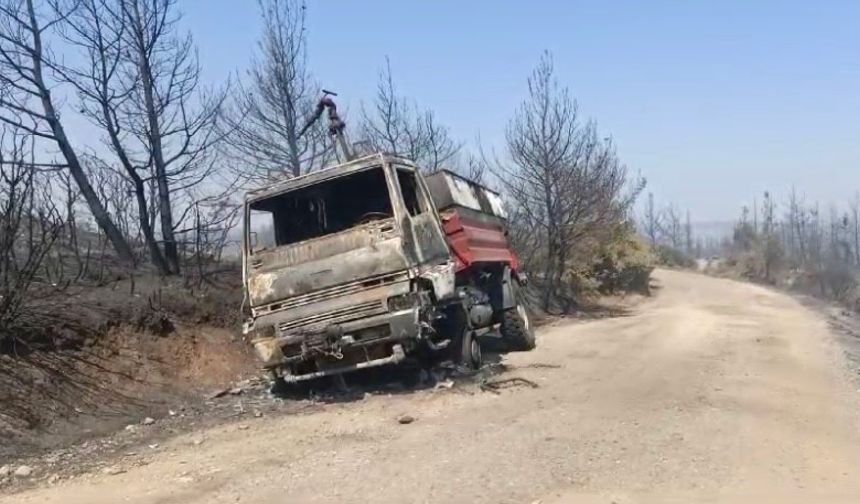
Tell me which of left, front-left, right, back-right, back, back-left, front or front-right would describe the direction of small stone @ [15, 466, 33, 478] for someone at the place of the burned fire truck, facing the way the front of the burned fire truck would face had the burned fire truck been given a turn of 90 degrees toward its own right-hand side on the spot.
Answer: left

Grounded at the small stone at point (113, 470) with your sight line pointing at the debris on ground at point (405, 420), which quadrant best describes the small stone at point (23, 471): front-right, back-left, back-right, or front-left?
back-left

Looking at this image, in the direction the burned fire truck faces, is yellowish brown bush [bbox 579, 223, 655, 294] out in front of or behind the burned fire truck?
behind

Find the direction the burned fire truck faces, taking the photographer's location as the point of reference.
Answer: facing the viewer and to the left of the viewer

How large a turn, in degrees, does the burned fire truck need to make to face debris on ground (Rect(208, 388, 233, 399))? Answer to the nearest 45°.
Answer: approximately 45° to its right

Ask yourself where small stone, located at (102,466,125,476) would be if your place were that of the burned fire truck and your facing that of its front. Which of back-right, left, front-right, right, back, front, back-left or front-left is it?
front

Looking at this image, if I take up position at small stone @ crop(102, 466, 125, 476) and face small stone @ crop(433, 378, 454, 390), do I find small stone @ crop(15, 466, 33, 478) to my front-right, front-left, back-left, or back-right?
back-left
